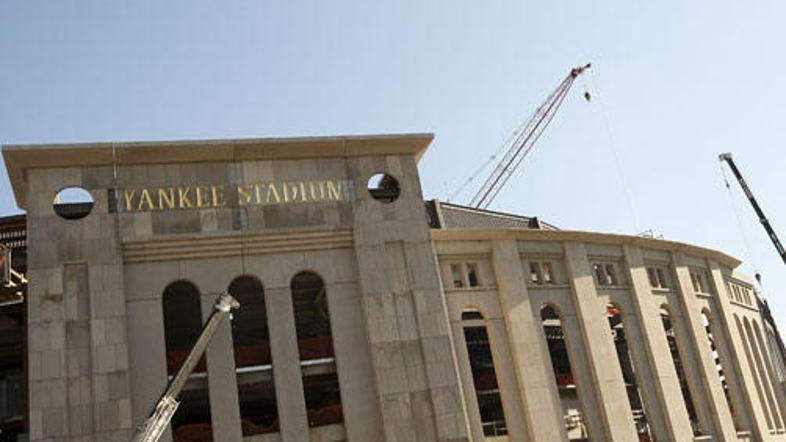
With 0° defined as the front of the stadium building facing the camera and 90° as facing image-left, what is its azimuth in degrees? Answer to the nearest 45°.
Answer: approximately 0°
